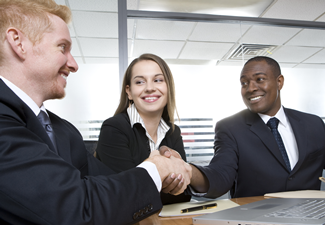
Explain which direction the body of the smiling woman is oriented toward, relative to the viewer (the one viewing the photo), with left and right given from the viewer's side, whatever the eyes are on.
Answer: facing the viewer and to the right of the viewer

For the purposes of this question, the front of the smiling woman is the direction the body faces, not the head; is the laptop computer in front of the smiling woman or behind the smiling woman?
in front
